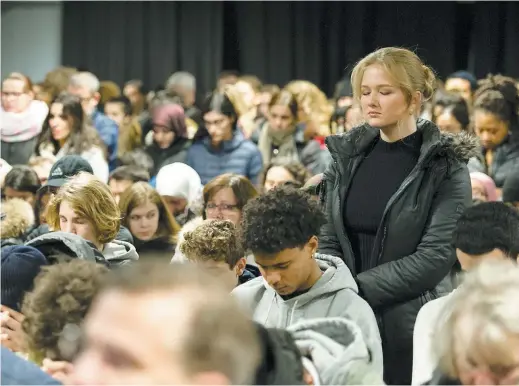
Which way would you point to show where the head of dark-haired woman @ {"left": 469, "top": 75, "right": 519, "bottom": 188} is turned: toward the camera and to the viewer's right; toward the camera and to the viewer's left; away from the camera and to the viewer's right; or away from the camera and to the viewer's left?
toward the camera and to the viewer's left

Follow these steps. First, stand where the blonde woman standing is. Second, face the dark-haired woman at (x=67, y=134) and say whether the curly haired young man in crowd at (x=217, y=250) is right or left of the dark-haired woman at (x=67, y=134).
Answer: left

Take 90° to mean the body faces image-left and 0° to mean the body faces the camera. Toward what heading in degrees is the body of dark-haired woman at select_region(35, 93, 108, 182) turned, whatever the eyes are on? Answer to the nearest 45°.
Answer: approximately 45°

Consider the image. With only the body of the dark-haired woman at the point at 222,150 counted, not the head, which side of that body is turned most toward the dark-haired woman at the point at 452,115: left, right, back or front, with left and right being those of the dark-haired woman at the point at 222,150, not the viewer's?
left

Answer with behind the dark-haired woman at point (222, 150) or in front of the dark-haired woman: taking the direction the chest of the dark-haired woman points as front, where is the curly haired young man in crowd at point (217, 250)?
in front

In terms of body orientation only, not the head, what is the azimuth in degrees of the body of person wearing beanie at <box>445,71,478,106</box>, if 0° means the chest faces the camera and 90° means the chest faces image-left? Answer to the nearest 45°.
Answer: approximately 45°

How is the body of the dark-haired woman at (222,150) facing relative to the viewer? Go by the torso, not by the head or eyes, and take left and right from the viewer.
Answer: facing the viewer and to the left of the viewer

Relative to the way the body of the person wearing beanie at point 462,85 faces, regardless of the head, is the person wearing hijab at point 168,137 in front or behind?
in front

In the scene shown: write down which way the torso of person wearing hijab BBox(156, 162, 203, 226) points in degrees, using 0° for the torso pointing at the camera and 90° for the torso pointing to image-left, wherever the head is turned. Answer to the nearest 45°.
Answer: approximately 45°

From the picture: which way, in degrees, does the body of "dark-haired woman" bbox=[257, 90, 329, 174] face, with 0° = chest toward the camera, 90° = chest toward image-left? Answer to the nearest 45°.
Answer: approximately 45°

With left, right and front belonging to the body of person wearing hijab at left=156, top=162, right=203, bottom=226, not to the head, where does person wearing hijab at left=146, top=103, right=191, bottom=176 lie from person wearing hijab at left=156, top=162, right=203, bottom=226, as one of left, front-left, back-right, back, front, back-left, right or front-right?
back-right

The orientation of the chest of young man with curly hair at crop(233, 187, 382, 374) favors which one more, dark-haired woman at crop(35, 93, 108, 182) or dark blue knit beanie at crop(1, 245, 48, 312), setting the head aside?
the dark blue knit beanie
